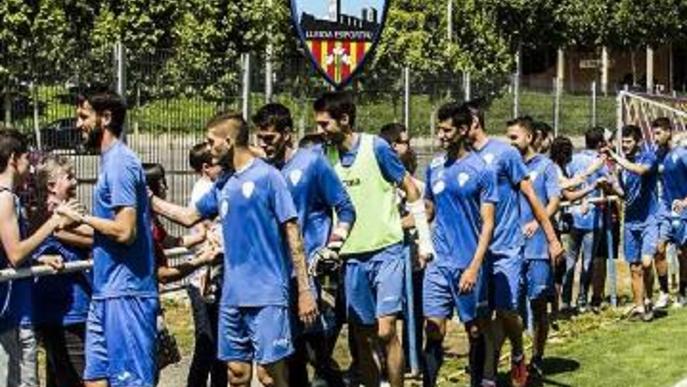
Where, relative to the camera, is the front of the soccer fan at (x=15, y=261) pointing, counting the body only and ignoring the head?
to the viewer's right

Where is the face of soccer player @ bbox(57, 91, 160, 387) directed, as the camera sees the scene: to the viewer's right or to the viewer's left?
to the viewer's left

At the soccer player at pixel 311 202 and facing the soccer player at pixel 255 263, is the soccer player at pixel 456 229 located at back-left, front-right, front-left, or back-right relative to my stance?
back-left

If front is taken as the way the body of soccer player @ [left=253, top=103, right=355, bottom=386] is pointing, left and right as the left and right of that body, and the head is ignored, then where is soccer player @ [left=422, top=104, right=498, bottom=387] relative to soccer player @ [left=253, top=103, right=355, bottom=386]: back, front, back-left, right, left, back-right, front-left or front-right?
back

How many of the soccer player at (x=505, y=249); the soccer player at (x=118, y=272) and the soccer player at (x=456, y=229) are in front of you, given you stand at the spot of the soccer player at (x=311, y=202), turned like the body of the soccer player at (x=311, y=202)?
1

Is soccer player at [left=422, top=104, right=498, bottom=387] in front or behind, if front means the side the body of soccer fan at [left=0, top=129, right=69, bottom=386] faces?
in front

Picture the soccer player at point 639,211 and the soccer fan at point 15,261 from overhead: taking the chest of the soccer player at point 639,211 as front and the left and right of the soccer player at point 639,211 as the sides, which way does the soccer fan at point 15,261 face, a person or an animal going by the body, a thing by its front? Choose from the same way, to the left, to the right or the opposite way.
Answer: the opposite way

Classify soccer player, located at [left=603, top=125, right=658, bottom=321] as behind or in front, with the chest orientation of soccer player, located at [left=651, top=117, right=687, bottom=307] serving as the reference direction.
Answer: in front

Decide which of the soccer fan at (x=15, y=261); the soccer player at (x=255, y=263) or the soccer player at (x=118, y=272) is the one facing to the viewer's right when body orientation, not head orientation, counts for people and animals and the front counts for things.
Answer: the soccer fan at (x=15, y=261)

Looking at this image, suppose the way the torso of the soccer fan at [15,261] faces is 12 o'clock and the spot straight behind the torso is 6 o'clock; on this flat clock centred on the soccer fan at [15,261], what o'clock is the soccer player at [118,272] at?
the soccer player at [118,272] is roughly at 1 o'clock from the soccer fan at [15,261].

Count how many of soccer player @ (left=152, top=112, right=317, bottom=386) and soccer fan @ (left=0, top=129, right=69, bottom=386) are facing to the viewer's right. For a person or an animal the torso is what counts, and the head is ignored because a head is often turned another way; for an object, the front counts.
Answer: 1

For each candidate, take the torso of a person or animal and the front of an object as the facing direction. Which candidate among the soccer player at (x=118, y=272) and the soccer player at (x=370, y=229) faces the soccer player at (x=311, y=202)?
the soccer player at (x=370, y=229)

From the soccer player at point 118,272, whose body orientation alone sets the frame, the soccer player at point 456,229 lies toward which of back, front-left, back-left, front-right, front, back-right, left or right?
back-right

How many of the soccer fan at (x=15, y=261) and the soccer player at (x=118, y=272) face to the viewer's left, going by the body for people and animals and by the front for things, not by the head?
1

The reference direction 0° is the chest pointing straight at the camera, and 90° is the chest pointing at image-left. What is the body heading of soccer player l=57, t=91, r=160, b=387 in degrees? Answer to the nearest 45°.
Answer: approximately 90°

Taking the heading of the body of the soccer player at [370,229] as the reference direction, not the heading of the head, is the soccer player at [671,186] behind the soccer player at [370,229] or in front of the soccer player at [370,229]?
behind

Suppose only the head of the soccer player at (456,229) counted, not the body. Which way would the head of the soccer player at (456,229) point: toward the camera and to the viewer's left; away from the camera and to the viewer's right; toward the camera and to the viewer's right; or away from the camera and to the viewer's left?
toward the camera and to the viewer's left
